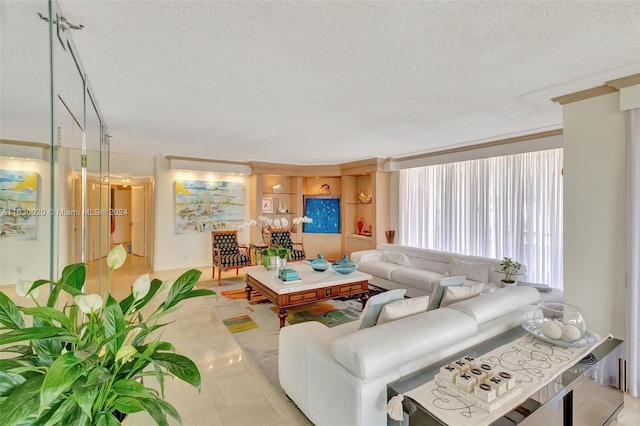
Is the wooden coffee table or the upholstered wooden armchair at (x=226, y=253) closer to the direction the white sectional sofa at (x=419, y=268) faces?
the wooden coffee table

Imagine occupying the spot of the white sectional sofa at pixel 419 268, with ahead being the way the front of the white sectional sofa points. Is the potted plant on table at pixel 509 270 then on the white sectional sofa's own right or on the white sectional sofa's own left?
on the white sectional sofa's own left

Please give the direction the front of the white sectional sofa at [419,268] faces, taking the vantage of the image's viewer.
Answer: facing the viewer and to the left of the viewer

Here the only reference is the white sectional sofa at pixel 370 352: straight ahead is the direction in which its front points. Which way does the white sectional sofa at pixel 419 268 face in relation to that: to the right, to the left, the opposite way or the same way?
to the left

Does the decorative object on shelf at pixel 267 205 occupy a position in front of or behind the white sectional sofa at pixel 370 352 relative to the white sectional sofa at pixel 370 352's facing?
in front

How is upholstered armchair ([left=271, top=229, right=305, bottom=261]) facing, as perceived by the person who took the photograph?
facing the viewer and to the right of the viewer

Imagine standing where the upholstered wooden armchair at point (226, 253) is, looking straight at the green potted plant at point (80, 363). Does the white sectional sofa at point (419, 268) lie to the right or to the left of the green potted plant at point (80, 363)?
left

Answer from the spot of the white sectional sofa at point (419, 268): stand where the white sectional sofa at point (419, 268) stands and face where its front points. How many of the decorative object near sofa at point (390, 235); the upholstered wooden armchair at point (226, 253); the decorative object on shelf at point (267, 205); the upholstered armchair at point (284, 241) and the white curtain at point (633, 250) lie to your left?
1

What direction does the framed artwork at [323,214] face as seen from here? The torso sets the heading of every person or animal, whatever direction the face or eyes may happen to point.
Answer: toward the camera

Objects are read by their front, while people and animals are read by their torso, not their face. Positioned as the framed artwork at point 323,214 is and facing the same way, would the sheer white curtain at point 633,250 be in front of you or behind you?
in front

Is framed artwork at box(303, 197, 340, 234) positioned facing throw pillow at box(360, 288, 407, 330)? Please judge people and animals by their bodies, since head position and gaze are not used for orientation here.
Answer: yes

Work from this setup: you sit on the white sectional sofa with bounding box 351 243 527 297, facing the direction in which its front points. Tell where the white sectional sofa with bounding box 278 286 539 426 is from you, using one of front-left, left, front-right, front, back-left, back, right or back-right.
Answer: front-left

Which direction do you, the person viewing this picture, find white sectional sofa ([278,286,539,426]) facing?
facing away from the viewer and to the left of the viewer

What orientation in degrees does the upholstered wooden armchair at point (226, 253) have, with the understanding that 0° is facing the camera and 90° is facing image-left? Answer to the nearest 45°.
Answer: approximately 315°

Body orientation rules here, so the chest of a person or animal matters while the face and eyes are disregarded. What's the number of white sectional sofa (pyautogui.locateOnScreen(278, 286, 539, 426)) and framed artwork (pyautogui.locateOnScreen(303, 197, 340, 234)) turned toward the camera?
1

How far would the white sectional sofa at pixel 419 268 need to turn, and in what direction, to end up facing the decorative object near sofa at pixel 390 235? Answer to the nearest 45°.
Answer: approximately 90° to its right

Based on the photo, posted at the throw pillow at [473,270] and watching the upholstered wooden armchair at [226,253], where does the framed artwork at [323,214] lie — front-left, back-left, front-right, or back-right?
front-right
